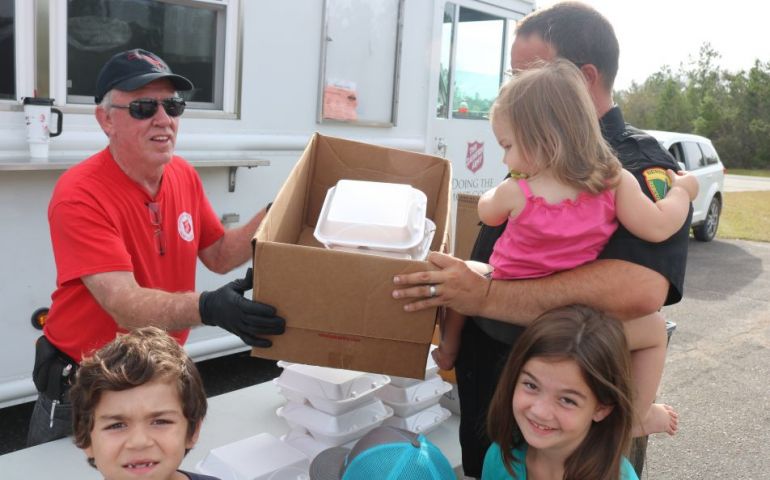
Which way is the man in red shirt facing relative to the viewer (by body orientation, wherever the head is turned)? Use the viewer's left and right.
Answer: facing the viewer and to the right of the viewer

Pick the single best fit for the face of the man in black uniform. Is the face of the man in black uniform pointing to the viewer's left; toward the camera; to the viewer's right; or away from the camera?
to the viewer's left

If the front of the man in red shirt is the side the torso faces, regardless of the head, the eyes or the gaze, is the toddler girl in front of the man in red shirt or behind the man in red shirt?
in front

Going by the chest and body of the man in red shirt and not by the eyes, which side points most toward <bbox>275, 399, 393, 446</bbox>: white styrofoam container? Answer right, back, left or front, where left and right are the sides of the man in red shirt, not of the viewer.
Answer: front

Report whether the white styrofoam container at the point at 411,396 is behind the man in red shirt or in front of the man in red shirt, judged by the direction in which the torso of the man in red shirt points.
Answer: in front

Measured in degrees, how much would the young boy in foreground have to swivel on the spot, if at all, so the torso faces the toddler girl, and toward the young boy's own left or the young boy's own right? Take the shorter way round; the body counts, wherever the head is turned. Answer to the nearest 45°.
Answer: approximately 90° to the young boy's own left

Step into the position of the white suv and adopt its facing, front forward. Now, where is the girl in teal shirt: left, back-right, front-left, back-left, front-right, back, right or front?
front-left

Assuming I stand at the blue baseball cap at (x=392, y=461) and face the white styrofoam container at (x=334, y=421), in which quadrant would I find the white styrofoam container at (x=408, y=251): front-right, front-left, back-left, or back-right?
front-right

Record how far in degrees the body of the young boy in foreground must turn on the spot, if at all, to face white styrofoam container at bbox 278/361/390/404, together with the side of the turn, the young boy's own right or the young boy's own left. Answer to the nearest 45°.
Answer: approximately 135° to the young boy's own left

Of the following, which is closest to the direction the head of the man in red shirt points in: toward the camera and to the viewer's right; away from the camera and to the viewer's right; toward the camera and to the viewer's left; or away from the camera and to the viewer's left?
toward the camera and to the viewer's right

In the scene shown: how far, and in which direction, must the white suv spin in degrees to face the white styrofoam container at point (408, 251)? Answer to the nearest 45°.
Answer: approximately 45° to its left

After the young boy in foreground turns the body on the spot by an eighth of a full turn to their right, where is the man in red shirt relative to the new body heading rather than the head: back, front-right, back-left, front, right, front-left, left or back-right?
back-right

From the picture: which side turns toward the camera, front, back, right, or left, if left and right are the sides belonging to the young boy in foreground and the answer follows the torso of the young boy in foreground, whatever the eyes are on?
front

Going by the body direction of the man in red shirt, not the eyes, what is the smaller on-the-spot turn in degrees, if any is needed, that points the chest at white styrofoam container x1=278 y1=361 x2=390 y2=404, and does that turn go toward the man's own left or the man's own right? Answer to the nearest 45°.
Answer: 0° — they already face it

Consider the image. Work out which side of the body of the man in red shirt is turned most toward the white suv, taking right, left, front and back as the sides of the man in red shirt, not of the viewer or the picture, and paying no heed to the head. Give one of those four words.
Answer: left

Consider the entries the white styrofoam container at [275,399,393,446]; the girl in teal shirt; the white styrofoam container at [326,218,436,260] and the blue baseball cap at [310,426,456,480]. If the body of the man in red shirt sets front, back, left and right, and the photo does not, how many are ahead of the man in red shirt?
4
